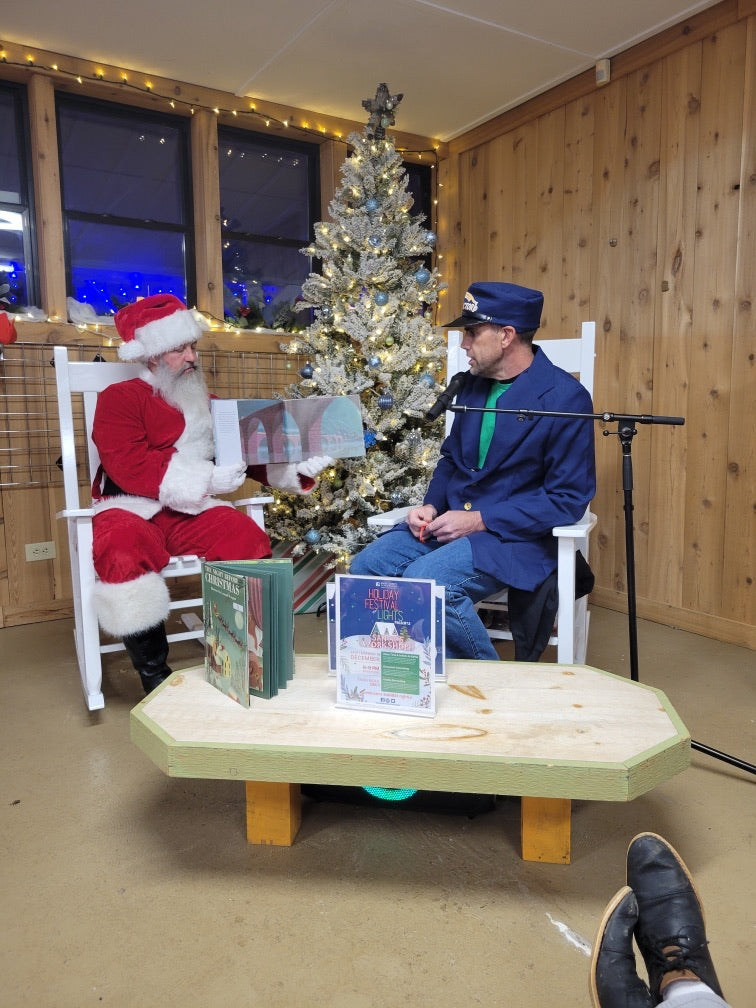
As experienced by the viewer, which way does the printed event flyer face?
facing the viewer

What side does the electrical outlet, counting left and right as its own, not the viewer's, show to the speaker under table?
front

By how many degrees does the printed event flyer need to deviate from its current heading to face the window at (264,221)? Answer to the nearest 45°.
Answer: approximately 180°

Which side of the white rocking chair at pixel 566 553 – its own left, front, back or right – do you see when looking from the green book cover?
front

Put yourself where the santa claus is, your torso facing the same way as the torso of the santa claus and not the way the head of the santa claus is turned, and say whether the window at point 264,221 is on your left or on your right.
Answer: on your left

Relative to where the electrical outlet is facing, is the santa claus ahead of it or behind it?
ahead

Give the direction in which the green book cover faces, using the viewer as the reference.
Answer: facing the viewer and to the left of the viewer

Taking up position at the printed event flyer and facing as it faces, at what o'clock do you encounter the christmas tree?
The christmas tree is roughly at 6 o'clock from the printed event flyer.

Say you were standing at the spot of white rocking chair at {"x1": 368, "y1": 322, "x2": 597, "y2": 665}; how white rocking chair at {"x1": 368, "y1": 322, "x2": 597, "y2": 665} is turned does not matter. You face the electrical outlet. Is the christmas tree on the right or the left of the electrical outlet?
right

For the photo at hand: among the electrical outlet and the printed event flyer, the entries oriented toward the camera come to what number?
2

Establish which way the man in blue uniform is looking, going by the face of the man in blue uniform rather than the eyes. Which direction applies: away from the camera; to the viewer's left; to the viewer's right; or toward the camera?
to the viewer's left
